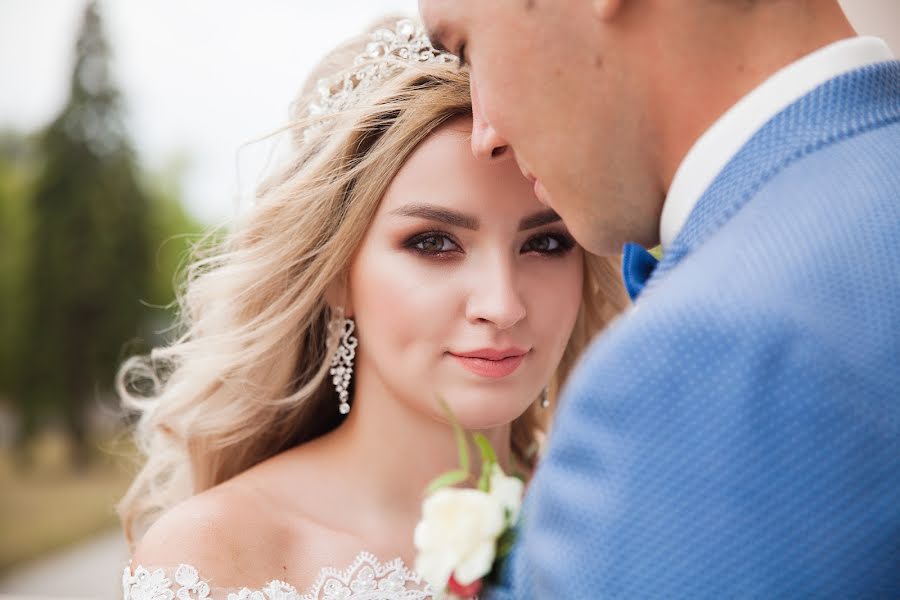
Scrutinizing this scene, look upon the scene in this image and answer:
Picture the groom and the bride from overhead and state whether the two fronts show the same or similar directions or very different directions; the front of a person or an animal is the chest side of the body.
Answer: very different directions

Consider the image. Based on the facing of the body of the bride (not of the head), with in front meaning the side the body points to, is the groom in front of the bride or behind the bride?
in front

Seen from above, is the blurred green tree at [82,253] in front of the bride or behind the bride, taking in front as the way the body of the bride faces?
behind

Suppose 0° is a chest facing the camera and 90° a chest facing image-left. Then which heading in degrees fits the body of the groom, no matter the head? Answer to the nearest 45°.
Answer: approximately 135°

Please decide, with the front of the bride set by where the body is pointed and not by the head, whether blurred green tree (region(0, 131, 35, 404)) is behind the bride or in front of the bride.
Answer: behind

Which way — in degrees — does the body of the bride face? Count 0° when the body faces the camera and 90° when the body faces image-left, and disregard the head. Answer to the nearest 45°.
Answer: approximately 315°

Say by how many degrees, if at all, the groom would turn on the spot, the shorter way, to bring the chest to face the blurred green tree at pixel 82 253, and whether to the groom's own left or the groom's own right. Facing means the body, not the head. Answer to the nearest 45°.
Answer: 0° — they already face it

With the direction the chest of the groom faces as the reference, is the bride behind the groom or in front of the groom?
in front

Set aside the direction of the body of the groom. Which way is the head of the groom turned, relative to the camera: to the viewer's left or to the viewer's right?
to the viewer's left

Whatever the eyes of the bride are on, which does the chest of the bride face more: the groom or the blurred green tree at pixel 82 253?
the groom
